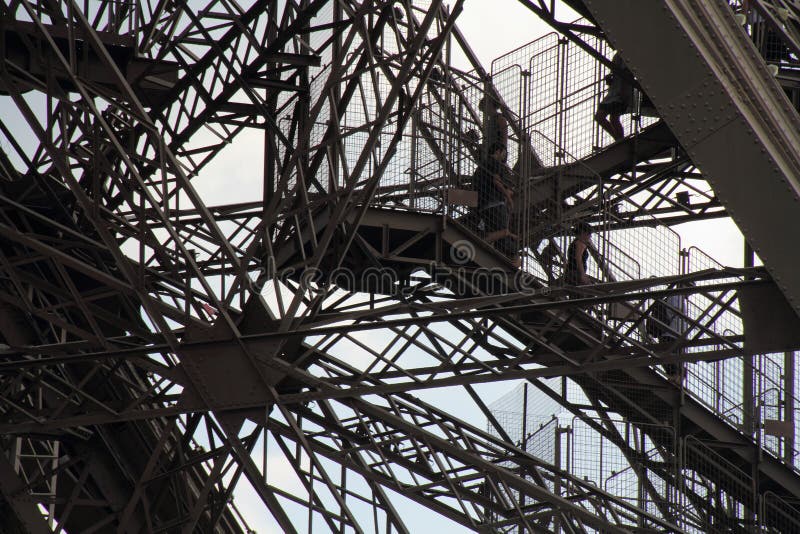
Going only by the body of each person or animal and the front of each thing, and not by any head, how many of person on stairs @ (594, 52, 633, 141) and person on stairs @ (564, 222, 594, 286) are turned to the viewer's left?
1

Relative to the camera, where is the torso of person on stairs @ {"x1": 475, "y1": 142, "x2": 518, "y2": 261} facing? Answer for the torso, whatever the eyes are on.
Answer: to the viewer's right

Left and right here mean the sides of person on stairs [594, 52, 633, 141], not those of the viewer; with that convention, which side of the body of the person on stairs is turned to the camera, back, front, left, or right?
left

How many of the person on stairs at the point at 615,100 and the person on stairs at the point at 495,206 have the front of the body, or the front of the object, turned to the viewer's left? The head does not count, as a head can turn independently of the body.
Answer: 1
